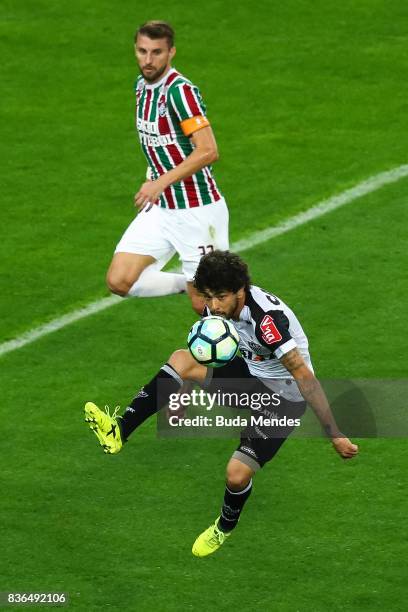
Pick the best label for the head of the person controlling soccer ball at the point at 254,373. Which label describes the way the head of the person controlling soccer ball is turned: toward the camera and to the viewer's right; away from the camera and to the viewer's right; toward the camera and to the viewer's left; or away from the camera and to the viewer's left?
toward the camera and to the viewer's left

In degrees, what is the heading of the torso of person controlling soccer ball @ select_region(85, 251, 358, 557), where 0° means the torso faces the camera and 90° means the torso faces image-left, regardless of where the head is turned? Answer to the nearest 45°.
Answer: approximately 45°
